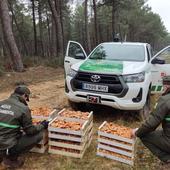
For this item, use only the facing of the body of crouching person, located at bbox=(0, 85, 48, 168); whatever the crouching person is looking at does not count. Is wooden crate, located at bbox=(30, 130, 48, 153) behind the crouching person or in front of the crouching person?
in front

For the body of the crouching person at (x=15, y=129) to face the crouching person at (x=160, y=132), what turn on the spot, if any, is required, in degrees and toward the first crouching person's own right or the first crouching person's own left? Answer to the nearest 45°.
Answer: approximately 45° to the first crouching person's own right

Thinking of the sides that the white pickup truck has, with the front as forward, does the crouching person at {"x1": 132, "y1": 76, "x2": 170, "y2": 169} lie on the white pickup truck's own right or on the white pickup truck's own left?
on the white pickup truck's own left

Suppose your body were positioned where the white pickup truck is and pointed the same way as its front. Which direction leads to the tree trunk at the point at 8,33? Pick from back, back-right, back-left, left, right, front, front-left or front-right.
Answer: right

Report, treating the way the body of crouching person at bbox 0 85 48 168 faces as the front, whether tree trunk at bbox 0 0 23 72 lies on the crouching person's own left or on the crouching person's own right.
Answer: on the crouching person's own left

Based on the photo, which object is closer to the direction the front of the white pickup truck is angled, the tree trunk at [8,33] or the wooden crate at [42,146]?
the wooden crate

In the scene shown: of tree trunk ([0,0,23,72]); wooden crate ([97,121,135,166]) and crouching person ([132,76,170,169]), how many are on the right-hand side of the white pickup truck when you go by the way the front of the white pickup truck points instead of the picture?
1

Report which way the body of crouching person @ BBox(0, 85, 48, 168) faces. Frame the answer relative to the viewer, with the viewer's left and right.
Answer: facing away from the viewer and to the right of the viewer

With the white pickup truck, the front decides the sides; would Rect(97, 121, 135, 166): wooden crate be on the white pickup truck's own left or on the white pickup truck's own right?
on the white pickup truck's own left
